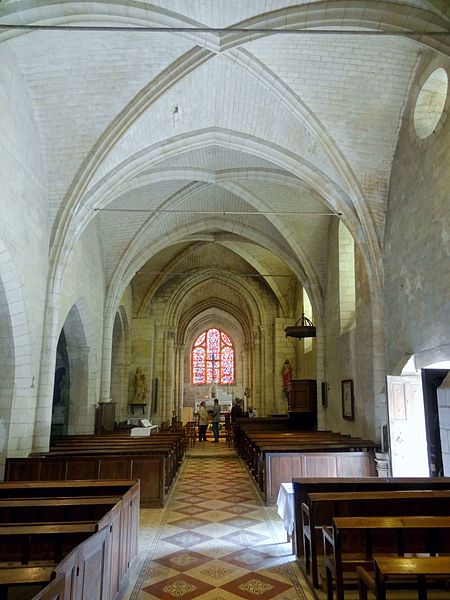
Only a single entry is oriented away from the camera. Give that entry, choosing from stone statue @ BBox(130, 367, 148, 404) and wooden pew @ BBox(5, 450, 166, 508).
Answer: the wooden pew

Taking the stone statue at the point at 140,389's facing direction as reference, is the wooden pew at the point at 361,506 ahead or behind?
ahead

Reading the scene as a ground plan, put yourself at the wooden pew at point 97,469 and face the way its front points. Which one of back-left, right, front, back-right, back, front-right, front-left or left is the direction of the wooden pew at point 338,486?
back-right

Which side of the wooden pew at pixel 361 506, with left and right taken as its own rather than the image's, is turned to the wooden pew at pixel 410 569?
back

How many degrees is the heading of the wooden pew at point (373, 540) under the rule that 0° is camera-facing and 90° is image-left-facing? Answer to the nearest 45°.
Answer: approximately 180°

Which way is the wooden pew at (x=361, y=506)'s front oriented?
away from the camera

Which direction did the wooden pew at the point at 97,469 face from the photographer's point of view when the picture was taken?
facing away from the viewer

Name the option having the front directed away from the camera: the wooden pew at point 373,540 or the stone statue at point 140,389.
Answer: the wooden pew

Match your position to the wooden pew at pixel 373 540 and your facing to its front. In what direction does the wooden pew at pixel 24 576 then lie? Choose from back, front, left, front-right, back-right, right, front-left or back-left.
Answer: back-left

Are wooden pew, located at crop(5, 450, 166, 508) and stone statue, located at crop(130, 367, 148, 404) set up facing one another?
yes

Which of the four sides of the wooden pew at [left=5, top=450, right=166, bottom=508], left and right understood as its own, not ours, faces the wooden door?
right

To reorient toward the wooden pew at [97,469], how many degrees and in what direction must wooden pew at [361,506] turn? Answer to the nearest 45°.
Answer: approximately 45° to its left

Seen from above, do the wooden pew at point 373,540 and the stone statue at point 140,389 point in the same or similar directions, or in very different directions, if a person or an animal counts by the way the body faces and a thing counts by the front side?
very different directions
